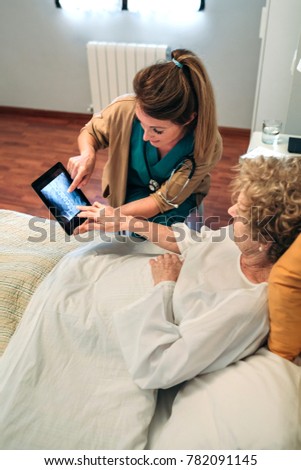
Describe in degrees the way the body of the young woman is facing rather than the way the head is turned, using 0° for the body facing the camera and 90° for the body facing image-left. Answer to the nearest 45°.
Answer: approximately 45°

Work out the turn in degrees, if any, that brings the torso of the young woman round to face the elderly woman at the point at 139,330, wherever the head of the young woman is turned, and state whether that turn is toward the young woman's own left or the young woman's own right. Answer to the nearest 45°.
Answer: approximately 45° to the young woman's own left

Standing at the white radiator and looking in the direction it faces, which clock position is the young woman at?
The young woman is roughly at 12 o'clock from the white radiator.
